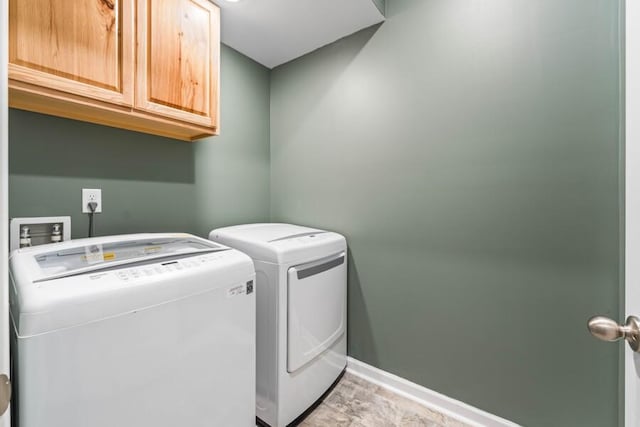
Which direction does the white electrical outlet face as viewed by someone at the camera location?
facing the viewer

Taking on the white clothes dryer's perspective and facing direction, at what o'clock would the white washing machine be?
The white washing machine is roughly at 3 o'clock from the white clothes dryer.

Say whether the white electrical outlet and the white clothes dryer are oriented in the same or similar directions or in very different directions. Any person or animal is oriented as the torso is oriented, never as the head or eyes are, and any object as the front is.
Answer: same or similar directions

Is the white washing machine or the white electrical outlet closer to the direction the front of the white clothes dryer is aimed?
the white washing machine

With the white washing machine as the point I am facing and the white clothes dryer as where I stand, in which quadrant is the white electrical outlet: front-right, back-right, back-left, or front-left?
front-right

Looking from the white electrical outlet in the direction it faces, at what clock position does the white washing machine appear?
The white washing machine is roughly at 12 o'clock from the white electrical outlet.

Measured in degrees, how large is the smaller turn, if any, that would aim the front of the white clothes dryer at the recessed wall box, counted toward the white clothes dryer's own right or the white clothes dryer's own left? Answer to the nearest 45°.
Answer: approximately 135° to the white clothes dryer's own right

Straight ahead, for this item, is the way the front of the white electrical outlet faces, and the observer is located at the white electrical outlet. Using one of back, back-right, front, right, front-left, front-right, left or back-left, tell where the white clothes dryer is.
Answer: front-left

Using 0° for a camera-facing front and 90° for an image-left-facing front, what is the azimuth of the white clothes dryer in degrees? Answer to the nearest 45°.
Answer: approximately 315°

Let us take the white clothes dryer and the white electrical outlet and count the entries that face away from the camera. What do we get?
0
